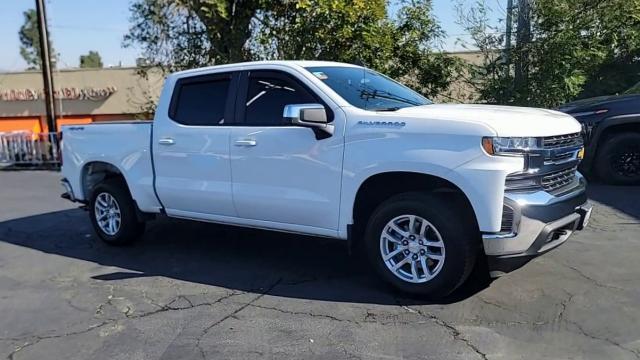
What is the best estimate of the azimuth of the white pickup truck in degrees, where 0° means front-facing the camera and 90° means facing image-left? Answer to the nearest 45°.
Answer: approximately 315°

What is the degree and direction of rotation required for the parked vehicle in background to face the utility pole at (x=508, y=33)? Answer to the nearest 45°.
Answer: approximately 90° to its right

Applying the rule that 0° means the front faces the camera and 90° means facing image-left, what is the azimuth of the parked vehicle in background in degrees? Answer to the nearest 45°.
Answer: approximately 45°

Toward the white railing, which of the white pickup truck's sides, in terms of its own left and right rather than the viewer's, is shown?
back

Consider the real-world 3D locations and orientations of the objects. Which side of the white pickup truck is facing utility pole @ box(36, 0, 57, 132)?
back

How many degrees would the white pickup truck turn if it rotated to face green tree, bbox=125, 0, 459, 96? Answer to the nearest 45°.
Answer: approximately 135° to its left

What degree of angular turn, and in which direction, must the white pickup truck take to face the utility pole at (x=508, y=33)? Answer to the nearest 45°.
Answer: approximately 90° to its left
